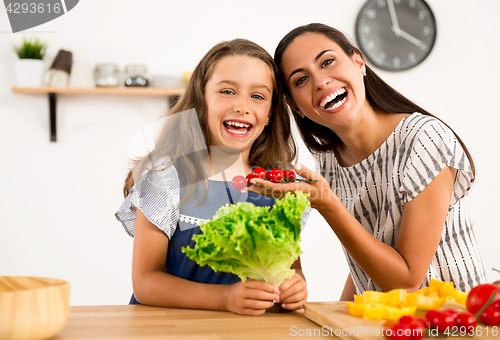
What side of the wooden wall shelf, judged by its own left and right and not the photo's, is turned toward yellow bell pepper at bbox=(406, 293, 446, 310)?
front

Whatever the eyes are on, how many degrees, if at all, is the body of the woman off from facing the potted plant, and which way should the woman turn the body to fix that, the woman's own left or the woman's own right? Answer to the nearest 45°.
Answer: approximately 90° to the woman's own right

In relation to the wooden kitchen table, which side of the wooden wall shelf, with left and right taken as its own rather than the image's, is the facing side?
front

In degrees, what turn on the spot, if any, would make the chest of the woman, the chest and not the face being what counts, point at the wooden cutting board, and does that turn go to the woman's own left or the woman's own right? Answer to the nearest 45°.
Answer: approximately 45° to the woman's own left

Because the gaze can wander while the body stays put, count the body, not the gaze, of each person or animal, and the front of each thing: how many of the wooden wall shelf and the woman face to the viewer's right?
0

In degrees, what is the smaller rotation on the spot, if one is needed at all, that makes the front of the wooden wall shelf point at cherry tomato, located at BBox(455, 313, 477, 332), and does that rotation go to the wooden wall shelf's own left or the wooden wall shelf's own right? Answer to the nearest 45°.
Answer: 0° — it already faces it

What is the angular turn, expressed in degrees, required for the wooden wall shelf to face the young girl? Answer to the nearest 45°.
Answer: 0° — it already faces them

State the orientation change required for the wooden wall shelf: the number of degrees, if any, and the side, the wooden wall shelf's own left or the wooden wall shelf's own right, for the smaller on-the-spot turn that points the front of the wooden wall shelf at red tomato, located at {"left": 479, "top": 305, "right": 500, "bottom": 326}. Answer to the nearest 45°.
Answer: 0° — it already faces it

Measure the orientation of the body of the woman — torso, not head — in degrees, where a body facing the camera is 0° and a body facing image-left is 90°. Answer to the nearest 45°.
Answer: approximately 45°

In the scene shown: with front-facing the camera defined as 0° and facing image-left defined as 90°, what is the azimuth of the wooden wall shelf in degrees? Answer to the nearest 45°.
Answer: approximately 0°

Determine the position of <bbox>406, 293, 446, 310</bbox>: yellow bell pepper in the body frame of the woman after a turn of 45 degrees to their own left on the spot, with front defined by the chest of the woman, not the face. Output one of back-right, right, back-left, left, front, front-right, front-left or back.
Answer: front

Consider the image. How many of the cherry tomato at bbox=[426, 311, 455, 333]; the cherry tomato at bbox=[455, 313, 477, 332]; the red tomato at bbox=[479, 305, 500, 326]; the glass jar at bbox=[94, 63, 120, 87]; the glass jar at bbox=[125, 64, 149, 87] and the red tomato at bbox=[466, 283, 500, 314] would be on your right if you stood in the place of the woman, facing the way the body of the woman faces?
2
